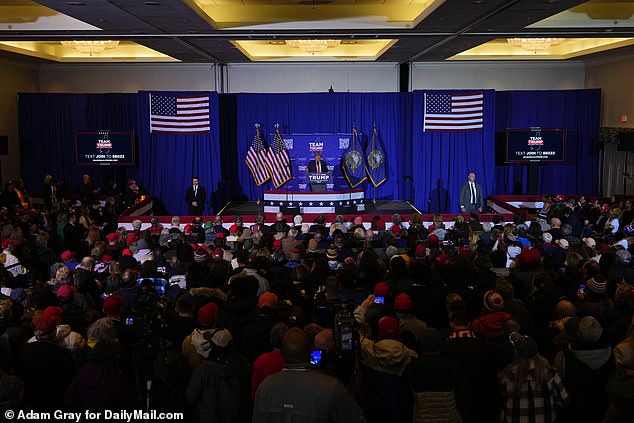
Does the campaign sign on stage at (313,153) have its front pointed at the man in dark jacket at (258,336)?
yes

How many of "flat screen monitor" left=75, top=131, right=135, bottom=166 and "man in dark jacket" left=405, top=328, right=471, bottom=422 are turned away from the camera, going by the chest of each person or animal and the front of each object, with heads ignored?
1

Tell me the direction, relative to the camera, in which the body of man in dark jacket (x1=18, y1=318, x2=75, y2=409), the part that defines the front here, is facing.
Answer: away from the camera

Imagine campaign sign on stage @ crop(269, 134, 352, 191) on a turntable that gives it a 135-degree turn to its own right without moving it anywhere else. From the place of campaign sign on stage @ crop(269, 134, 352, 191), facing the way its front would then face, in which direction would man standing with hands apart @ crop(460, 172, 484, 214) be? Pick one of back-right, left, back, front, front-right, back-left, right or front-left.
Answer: back

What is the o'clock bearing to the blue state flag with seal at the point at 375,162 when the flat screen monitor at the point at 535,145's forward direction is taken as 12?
The blue state flag with seal is roughly at 3 o'clock from the flat screen monitor.

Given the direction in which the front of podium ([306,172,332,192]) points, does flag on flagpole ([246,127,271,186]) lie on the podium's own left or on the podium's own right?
on the podium's own right

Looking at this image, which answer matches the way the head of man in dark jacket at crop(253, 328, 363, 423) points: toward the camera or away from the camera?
away from the camera

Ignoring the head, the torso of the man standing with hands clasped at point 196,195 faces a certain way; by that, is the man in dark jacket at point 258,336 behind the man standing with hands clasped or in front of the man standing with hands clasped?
in front

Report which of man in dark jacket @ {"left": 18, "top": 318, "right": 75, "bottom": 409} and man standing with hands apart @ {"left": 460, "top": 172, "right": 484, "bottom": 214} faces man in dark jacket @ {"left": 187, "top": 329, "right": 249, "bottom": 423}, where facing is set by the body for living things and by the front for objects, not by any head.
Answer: the man standing with hands apart

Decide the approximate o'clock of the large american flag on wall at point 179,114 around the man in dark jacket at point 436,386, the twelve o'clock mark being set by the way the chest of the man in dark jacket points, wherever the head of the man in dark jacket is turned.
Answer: The large american flag on wall is roughly at 11 o'clock from the man in dark jacket.

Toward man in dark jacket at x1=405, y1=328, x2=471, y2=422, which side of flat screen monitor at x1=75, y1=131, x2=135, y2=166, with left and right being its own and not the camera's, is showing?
front

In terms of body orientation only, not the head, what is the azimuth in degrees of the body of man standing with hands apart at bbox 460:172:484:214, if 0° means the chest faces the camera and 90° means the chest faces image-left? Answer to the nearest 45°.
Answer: approximately 0°
